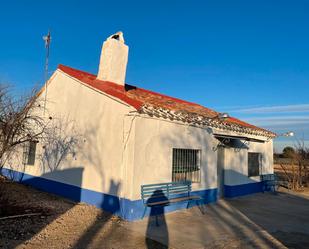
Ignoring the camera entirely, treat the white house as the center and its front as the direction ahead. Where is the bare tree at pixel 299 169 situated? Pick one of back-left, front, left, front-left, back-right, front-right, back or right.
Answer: left

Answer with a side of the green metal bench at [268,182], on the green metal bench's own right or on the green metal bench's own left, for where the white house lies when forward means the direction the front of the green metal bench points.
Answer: on the green metal bench's own right

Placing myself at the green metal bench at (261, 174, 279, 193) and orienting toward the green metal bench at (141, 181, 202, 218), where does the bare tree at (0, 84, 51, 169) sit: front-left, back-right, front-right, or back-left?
front-right

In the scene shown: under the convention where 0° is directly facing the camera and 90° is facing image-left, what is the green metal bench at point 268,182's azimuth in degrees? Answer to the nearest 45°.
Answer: approximately 315°

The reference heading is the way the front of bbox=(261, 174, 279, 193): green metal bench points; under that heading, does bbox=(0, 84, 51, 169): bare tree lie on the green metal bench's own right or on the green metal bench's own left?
on the green metal bench's own right

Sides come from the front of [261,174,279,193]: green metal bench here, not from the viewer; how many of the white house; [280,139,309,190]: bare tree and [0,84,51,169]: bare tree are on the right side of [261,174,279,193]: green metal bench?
2

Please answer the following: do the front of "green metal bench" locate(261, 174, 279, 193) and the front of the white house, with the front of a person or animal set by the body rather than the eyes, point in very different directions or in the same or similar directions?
same or similar directions

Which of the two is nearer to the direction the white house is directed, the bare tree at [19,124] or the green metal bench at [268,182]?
the green metal bench

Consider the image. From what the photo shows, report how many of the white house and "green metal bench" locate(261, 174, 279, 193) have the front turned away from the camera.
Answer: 0
